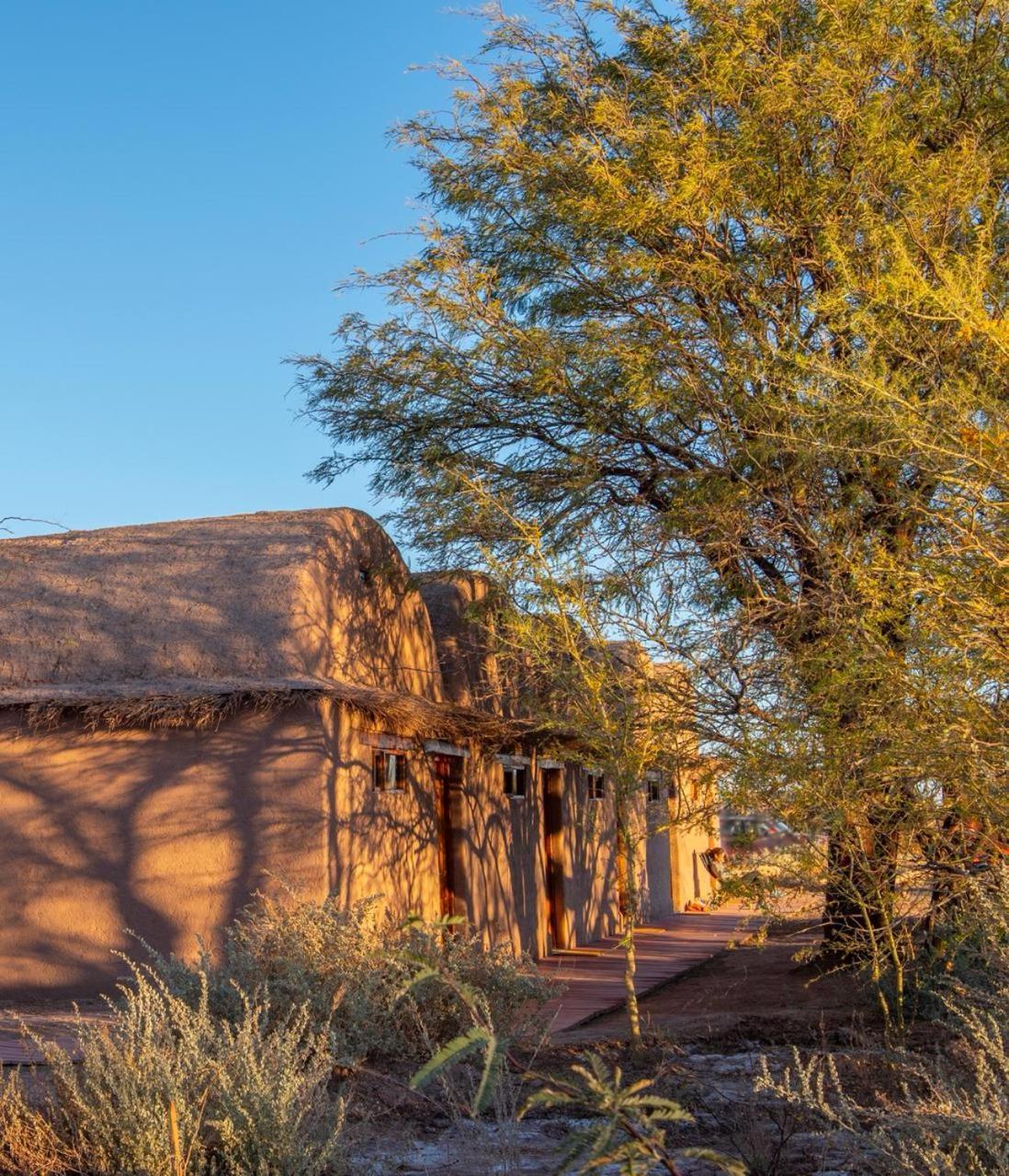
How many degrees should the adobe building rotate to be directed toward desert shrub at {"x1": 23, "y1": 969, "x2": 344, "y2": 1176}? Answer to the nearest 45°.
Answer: approximately 45° to its right

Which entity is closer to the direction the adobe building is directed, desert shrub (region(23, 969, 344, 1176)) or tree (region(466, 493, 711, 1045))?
the tree

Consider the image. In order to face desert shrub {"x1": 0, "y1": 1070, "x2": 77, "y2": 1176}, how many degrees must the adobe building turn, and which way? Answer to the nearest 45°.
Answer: approximately 45° to its right

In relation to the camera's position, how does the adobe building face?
facing the viewer and to the right of the viewer

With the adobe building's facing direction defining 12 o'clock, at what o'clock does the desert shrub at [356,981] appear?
The desert shrub is roughly at 1 o'clock from the adobe building.

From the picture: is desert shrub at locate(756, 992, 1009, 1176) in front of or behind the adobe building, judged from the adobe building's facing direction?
in front

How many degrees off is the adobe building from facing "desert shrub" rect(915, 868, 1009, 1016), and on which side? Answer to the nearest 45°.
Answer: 0° — it already faces it

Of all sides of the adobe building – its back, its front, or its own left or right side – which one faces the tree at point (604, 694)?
front
